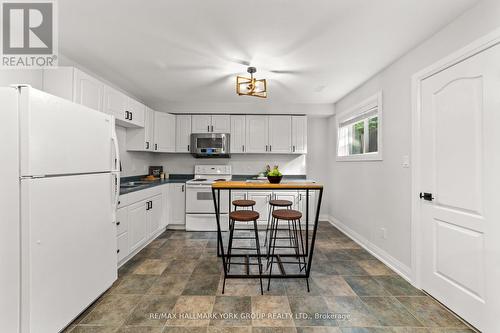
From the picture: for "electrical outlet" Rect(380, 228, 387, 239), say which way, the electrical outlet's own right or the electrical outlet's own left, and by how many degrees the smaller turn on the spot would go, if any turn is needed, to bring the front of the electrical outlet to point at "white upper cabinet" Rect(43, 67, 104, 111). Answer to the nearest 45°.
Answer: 0° — it already faces it

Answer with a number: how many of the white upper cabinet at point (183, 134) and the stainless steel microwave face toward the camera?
2

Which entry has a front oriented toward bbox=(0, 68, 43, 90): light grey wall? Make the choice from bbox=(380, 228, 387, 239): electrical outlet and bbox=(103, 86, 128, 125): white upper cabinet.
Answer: the electrical outlet

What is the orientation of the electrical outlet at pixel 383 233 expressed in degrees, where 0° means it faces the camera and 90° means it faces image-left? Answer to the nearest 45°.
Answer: approximately 45°

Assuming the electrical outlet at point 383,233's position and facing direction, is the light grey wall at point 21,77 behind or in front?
in front

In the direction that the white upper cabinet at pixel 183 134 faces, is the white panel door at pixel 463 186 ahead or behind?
ahead

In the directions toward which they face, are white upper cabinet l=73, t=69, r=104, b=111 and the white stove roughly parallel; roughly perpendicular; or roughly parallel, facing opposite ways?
roughly perpendicular
